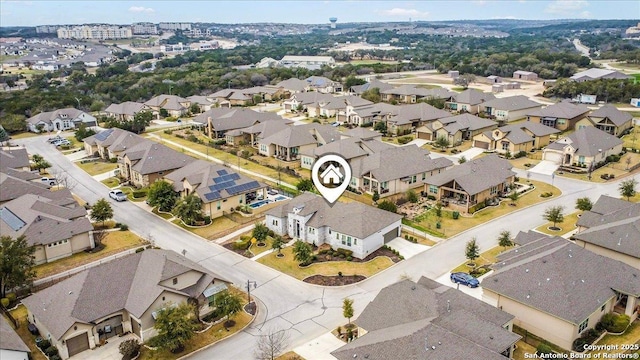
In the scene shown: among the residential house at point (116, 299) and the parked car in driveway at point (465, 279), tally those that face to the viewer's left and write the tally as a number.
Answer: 0

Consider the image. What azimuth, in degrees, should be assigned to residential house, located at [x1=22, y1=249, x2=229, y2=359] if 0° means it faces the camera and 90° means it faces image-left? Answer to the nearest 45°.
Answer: approximately 315°

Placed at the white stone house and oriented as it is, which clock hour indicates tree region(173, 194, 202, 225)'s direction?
The tree is roughly at 2 o'clock from the white stone house.

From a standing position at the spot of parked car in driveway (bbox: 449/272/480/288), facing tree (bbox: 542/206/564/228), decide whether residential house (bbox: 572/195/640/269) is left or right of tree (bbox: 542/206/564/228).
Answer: right

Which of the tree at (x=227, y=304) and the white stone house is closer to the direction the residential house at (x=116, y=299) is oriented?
the tree

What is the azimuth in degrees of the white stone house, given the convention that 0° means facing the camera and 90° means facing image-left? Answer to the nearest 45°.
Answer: approximately 45°

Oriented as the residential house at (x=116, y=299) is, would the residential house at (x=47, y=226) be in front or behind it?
behind

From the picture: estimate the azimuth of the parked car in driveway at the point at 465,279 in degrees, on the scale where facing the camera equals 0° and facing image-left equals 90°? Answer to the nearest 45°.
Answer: approximately 315°

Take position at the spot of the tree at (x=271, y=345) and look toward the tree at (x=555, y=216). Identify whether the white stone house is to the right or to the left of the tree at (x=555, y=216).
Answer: left

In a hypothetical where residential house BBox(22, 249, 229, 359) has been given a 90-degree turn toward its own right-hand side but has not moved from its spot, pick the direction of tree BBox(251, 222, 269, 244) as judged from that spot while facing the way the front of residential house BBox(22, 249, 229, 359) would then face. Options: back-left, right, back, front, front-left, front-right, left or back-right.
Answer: back

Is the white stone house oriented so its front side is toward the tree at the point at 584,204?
no

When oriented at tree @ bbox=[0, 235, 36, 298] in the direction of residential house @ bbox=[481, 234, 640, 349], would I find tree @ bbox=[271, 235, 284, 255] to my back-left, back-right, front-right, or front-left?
front-left

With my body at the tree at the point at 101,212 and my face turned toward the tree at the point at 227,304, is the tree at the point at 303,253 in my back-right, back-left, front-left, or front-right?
front-left

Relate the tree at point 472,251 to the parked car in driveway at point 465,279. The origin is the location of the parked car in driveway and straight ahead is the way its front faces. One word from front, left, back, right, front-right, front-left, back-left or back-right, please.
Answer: back-left

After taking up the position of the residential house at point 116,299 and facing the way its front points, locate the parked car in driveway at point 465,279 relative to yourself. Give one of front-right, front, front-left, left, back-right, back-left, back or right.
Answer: front-left

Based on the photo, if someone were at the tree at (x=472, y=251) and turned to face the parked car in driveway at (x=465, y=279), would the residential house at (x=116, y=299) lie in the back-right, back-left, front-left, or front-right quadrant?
front-right

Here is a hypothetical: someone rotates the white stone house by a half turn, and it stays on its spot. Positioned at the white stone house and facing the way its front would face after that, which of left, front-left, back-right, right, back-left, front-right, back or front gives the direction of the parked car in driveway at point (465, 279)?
right

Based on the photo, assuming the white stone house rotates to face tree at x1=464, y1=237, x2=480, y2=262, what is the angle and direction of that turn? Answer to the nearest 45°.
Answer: approximately 90° to its left

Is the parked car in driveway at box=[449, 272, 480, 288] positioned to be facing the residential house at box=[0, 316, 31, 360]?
no
